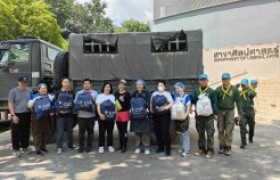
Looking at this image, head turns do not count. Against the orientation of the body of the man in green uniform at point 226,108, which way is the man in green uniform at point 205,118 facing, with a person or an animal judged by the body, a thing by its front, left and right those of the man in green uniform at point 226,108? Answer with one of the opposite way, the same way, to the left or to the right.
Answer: the same way

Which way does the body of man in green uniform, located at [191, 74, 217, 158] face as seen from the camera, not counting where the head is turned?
toward the camera

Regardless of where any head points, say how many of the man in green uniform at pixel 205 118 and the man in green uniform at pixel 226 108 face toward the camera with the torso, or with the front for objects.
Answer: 2

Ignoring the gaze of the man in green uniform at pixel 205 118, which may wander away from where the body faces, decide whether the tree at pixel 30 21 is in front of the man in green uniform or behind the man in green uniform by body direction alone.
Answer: behind

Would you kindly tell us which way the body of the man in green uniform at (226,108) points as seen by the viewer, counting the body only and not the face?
toward the camera

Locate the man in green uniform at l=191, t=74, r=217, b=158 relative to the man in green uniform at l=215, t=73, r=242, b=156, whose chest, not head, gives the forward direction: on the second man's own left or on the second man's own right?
on the second man's own right

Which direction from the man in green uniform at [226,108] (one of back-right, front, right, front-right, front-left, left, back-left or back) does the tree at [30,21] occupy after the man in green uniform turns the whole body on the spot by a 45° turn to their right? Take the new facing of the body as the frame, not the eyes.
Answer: right
